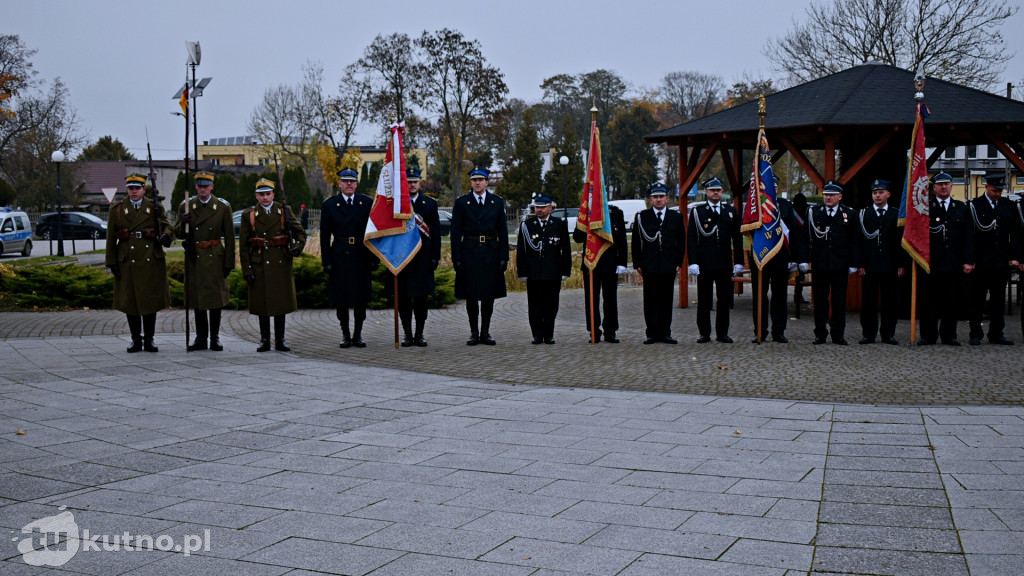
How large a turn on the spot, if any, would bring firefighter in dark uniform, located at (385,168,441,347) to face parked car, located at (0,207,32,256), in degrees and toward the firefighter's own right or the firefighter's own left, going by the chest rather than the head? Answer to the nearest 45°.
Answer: approximately 135° to the firefighter's own right

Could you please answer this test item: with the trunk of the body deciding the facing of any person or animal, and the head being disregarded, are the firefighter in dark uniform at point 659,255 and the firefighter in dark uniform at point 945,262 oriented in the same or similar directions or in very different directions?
same or similar directions

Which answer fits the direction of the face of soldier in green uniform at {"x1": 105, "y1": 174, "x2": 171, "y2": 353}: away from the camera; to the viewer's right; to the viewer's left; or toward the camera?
toward the camera

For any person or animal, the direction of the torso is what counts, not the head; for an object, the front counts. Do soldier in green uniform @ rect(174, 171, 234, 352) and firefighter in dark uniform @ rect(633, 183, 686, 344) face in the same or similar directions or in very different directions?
same or similar directions

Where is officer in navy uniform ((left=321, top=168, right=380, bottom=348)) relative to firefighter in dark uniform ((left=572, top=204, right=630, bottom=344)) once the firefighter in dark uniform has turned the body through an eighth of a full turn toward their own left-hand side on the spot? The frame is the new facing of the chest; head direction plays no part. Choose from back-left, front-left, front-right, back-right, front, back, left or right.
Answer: back-right

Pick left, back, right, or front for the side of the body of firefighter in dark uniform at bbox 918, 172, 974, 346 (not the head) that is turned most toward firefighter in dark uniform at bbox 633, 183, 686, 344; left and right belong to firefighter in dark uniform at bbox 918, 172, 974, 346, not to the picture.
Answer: right

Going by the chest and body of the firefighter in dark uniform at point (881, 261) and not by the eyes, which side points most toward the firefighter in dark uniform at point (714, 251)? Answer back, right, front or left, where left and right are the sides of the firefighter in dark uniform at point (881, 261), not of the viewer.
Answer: right

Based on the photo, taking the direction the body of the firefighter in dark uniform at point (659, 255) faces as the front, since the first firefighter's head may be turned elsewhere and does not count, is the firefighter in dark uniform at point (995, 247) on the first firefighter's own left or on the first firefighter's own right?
on the first firefighter's own left

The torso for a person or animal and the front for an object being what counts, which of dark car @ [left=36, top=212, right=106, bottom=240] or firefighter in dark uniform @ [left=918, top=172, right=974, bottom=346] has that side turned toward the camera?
the firefighter in dark uniform

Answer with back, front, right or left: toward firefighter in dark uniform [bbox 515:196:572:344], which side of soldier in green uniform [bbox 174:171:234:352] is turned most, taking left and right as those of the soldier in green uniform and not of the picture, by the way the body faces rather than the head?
left

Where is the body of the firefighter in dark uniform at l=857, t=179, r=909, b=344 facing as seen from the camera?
toward the camera

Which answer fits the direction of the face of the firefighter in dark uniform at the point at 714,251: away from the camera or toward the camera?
toward the camera

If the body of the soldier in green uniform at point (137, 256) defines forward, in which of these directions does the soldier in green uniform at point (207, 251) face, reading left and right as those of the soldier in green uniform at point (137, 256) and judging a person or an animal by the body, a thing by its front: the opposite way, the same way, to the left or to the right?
the same way

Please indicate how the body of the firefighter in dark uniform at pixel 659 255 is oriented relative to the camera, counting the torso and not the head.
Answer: toward the camera

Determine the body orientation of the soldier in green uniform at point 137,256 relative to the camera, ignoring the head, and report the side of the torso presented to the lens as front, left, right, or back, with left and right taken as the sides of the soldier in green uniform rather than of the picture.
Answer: front

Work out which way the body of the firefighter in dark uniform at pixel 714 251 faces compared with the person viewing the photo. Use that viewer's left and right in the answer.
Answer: facing the viewer

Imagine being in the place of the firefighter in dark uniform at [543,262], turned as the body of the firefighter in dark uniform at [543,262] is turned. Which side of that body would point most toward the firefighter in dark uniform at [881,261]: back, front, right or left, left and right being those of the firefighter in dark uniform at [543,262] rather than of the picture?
left

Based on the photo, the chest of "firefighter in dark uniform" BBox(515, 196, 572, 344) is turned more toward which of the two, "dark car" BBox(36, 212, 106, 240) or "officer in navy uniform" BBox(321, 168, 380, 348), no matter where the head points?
the officer in navy uniform

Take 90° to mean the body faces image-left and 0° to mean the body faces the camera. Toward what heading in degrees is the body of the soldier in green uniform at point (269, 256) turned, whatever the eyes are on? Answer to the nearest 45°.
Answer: approximately 0°

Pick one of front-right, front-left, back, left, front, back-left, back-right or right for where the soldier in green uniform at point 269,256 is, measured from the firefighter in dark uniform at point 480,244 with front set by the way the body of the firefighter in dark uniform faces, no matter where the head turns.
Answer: right
